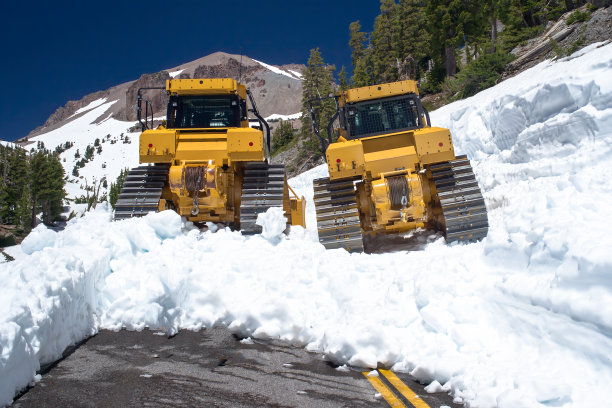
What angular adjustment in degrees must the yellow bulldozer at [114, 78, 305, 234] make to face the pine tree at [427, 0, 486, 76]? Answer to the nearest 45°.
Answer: approximately 45° to its right

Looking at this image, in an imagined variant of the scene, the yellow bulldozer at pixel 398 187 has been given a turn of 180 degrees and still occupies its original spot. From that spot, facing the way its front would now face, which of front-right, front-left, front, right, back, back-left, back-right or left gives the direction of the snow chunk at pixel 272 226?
front-right

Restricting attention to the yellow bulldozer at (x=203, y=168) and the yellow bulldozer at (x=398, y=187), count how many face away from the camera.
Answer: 2

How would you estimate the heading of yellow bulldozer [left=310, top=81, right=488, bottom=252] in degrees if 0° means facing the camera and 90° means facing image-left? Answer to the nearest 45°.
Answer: approximately 180°

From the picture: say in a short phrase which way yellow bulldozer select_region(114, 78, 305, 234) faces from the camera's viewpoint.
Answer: facing away from the viewer

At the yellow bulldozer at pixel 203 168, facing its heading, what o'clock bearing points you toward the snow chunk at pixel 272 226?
The snow chunk is roughly at 5 o'clock from the yellow bulldozer.

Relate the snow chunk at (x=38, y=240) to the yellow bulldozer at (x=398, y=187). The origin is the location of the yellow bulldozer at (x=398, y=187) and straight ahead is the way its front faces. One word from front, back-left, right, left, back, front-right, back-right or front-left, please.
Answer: back-left
